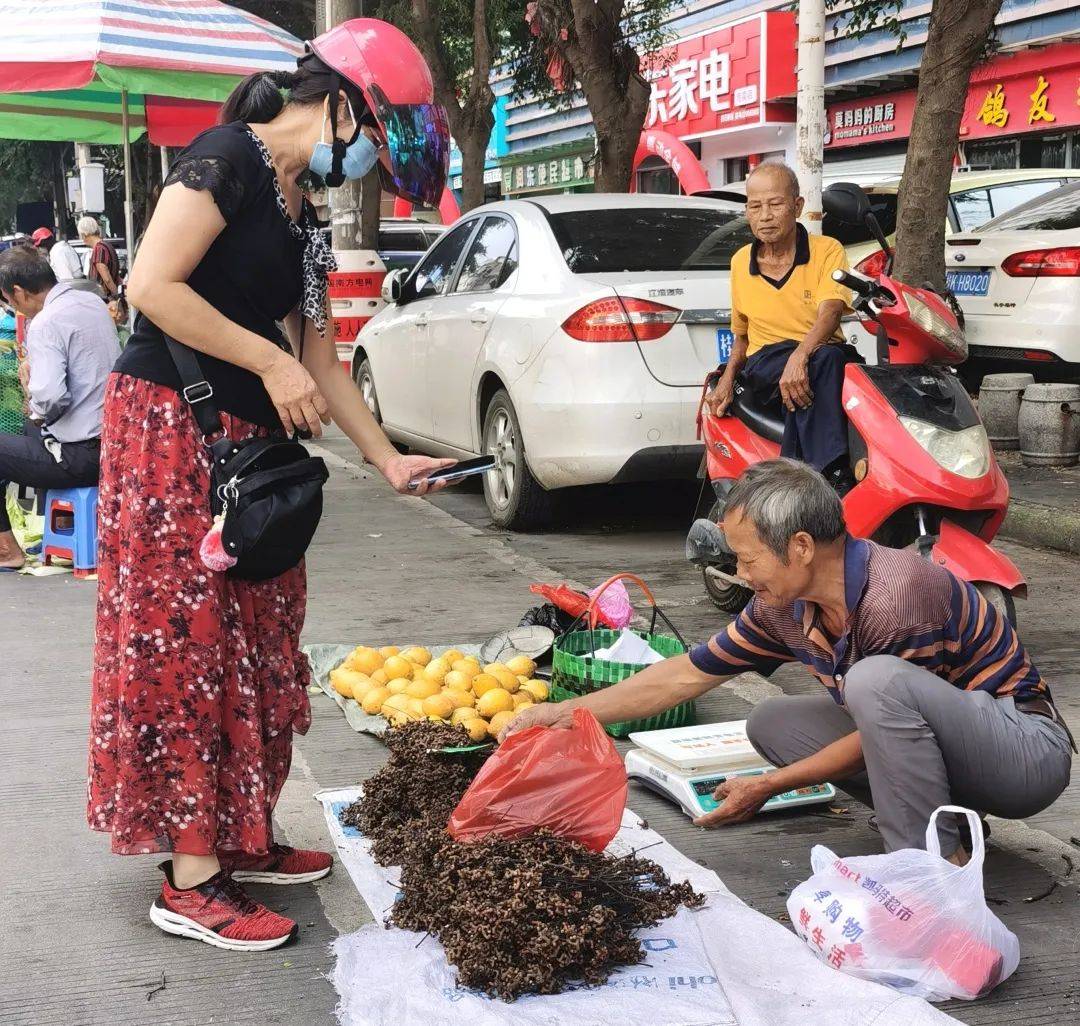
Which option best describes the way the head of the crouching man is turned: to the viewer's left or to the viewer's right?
to the viewer's left

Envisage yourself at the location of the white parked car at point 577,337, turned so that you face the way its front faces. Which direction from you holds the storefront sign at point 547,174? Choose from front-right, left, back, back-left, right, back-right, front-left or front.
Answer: front-right

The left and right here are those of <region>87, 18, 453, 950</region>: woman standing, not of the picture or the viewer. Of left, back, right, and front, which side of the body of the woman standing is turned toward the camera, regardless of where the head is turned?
right

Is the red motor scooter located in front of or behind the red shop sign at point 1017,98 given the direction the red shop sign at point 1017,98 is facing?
in front

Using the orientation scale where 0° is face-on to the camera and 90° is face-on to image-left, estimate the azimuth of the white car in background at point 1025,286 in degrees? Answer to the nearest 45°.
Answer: approximately 225°

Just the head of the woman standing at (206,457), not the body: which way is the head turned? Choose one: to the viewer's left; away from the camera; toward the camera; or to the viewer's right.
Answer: to the viewer's right

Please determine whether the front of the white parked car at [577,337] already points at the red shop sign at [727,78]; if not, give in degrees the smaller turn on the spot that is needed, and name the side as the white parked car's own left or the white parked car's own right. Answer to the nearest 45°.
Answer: approximately 45° to the white parked car's own right
